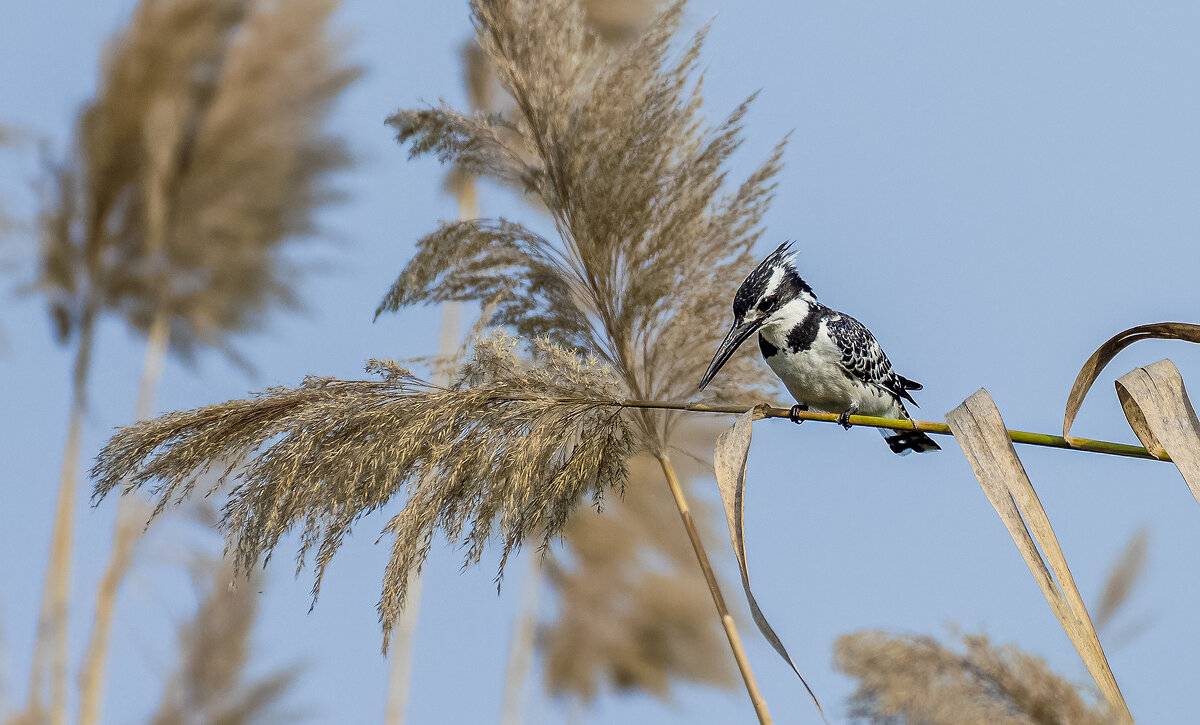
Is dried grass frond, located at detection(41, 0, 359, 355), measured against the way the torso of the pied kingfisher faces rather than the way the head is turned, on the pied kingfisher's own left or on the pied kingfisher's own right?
on the pied kingfisher's own right

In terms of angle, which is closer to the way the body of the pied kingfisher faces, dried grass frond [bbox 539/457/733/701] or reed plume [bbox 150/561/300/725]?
the reed plume

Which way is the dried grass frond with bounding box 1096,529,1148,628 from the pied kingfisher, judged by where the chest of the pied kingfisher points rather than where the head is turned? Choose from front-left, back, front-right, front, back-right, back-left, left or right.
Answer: back

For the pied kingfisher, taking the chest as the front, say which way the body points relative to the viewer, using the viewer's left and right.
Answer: facing the viewer and to the left of the viewer

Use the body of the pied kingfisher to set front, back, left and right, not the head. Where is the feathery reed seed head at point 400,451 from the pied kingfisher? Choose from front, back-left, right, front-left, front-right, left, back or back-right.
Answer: front

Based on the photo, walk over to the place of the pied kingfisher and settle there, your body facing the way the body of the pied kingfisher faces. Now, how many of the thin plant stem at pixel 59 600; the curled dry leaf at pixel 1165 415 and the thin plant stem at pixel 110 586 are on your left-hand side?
1

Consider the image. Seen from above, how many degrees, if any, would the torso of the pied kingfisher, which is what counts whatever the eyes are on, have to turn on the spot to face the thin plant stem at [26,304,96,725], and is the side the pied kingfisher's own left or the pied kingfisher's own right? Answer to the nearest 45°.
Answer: approximately 45° to the pied kingfisher's own right

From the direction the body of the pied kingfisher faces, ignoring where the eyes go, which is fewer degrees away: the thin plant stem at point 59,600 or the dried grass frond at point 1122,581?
the thin plant stem

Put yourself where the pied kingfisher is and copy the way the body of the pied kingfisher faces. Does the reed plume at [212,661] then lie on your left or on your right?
on your right
